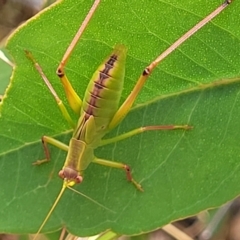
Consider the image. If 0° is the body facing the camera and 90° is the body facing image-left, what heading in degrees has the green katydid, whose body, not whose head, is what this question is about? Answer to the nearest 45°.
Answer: approximately 0°
